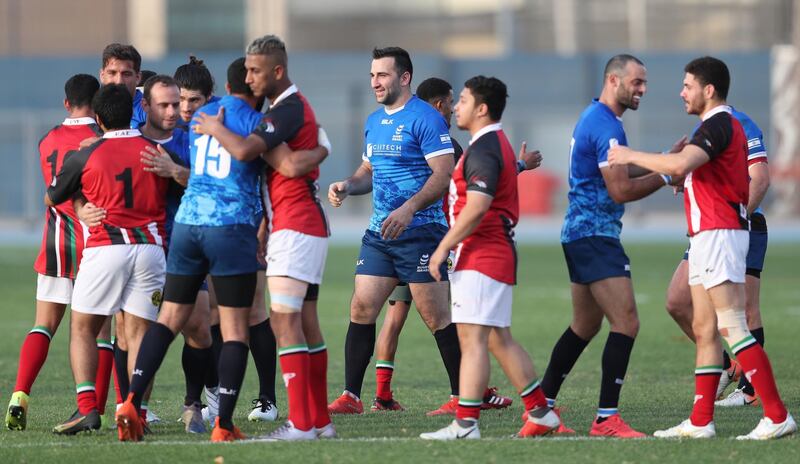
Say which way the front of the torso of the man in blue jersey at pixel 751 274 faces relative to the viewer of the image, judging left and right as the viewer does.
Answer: facing to the left of the viewer

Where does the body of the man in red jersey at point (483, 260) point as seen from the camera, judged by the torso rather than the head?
to the viewer's left

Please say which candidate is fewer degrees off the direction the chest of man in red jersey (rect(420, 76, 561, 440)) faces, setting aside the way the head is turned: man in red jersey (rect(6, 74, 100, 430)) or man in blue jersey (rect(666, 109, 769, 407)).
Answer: the man in red jersey

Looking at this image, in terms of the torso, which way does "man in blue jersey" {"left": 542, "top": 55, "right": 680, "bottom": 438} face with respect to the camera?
to the viewer's right

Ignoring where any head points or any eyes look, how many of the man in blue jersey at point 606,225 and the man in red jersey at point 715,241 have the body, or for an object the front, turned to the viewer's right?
1

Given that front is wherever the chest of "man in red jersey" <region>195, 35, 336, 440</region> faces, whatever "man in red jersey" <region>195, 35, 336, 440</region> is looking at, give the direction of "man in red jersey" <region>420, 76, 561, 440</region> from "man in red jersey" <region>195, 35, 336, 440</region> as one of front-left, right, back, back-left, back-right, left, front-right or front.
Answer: back

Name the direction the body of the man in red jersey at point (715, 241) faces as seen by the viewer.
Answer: to the viewer's left

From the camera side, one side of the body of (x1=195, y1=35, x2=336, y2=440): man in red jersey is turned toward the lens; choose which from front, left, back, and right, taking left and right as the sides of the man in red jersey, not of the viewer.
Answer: left

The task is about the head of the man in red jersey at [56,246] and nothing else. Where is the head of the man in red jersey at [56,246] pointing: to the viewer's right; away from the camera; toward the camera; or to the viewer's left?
away from the camera

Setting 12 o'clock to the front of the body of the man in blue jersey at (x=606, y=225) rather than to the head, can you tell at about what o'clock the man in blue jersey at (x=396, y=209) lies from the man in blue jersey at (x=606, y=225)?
the man in blue jersey at (x=396, y=209) is roughly at 7 o'clock from the man in blue jersey at (x=606, y=225).

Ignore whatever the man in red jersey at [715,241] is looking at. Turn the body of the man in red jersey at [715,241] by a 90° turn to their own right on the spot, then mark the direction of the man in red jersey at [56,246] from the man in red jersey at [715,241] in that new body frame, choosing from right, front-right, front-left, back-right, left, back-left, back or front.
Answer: left

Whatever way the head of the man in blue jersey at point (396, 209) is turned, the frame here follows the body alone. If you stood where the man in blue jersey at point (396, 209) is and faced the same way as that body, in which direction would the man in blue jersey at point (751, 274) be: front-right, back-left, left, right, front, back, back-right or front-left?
back-left

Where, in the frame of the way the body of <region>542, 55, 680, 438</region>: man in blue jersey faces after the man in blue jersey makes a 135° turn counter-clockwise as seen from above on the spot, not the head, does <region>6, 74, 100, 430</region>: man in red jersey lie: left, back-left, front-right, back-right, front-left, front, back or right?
front-left

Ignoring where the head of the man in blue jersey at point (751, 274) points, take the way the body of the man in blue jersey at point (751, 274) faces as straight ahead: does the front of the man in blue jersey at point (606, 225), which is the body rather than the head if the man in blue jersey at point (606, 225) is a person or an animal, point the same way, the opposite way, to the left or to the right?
the opposite way

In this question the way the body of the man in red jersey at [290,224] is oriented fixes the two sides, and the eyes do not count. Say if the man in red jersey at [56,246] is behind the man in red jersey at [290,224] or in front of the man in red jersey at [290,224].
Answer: in front

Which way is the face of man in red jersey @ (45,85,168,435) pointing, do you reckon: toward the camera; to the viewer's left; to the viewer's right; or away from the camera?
away from the camera

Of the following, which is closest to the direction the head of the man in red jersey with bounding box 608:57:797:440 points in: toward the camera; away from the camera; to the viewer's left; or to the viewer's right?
to the viewer's left

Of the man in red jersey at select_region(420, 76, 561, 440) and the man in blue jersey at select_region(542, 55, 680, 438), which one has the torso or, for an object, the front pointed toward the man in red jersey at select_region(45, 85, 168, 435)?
the man in red jersey at select_region(420, 76, 561, 440)

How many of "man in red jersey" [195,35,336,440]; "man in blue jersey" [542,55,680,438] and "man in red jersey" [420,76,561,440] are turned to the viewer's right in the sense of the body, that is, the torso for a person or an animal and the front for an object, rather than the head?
1

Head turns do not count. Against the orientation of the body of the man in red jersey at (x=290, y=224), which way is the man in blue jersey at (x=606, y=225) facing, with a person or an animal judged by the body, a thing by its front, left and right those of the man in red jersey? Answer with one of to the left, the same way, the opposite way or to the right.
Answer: the opposite way
